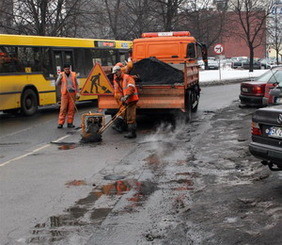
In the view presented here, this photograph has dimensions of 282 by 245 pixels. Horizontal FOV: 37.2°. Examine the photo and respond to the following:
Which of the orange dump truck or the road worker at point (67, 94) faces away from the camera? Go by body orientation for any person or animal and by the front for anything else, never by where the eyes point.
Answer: the orange dump truck

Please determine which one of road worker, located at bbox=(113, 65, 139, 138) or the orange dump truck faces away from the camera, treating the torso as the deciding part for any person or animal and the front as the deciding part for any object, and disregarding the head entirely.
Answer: the orange dump truck

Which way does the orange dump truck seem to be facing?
away from the camera

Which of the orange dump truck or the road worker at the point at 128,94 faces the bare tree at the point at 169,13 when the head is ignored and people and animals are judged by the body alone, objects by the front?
the orange dump truck

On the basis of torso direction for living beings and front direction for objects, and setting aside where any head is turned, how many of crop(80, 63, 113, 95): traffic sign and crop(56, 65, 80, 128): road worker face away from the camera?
0

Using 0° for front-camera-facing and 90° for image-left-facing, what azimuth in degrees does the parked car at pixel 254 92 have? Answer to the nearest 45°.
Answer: approximately 225°

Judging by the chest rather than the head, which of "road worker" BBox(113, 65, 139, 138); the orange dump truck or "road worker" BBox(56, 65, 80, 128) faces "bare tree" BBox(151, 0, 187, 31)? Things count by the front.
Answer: the orange dump truck

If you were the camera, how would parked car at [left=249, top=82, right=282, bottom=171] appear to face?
facing away from the viewer and to the right of the viewer
